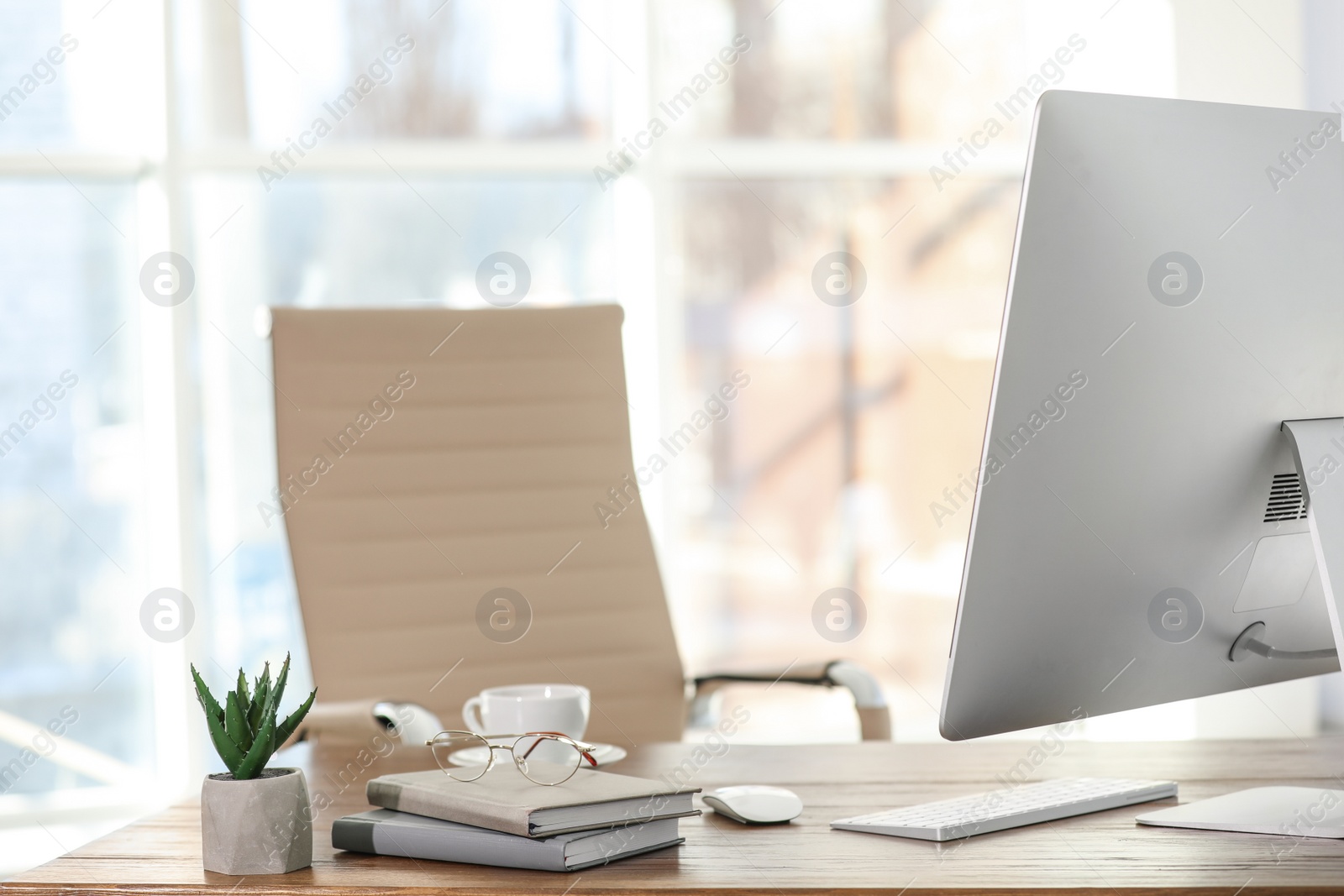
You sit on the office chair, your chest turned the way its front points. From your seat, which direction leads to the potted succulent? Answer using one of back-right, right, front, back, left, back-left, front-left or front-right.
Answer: front-right

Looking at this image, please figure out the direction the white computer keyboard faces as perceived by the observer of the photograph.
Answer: facing away from the viewer and to the left of the viewer

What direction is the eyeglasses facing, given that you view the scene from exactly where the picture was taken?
facing the viewer

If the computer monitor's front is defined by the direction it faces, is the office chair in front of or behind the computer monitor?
in front

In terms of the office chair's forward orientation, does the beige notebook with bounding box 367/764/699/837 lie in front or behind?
in front

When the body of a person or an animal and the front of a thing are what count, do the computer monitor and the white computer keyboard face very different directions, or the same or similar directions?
same or similar directions

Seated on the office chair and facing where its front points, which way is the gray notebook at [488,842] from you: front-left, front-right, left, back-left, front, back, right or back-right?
front-right

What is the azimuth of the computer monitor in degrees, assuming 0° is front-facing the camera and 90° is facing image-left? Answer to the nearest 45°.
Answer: approximately 135°

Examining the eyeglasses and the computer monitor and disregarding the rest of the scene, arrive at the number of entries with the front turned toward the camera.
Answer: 1

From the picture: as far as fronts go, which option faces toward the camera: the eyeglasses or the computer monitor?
the eyeglasses
